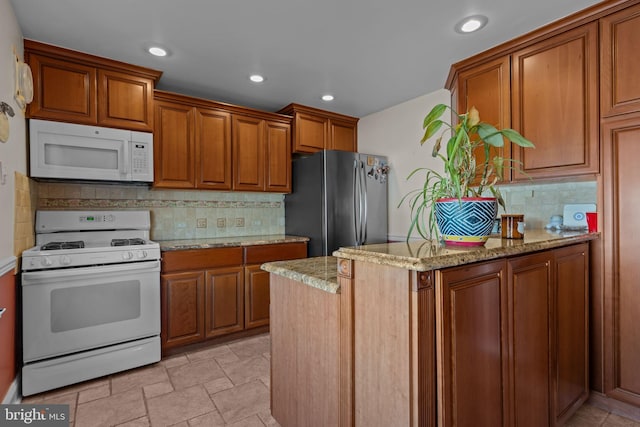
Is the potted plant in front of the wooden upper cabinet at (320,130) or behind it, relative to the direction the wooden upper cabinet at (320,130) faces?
in front

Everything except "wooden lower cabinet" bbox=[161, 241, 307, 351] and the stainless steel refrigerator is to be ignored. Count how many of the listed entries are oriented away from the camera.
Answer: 0

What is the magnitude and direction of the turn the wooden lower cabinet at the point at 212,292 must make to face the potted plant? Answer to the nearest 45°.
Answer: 0° — it already faces it

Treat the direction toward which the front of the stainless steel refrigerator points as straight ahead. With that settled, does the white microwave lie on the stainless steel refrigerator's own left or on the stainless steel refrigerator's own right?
on the stainless steel refrigerator's own right

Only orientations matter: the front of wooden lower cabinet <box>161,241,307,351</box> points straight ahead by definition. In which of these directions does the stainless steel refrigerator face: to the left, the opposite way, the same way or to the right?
the same way

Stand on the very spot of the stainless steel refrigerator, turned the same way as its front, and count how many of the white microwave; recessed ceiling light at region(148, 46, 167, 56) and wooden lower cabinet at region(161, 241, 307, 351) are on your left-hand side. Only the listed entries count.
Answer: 0

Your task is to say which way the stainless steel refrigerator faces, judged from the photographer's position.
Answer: facing the viewer and to the right of the viewer

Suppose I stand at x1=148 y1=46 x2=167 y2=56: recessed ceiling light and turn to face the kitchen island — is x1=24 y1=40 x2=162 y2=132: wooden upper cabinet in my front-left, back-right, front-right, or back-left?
back-right

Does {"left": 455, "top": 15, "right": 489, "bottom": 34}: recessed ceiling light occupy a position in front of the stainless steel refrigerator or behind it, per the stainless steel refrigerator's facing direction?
in front

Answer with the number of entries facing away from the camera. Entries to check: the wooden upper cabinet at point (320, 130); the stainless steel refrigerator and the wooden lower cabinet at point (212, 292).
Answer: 0

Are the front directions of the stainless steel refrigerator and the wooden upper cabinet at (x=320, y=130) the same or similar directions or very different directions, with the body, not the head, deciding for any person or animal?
same or similar directions

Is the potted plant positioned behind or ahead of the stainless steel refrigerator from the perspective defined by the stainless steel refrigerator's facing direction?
ahead

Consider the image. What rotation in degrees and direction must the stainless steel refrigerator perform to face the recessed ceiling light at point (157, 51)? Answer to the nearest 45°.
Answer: approximately 90° to its right

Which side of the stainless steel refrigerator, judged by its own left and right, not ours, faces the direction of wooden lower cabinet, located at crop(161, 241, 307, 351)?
right

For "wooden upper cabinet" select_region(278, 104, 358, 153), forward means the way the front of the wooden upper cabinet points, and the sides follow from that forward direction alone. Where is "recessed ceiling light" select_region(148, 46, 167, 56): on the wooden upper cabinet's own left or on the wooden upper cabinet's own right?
on the wooden upper cabinet's own right
